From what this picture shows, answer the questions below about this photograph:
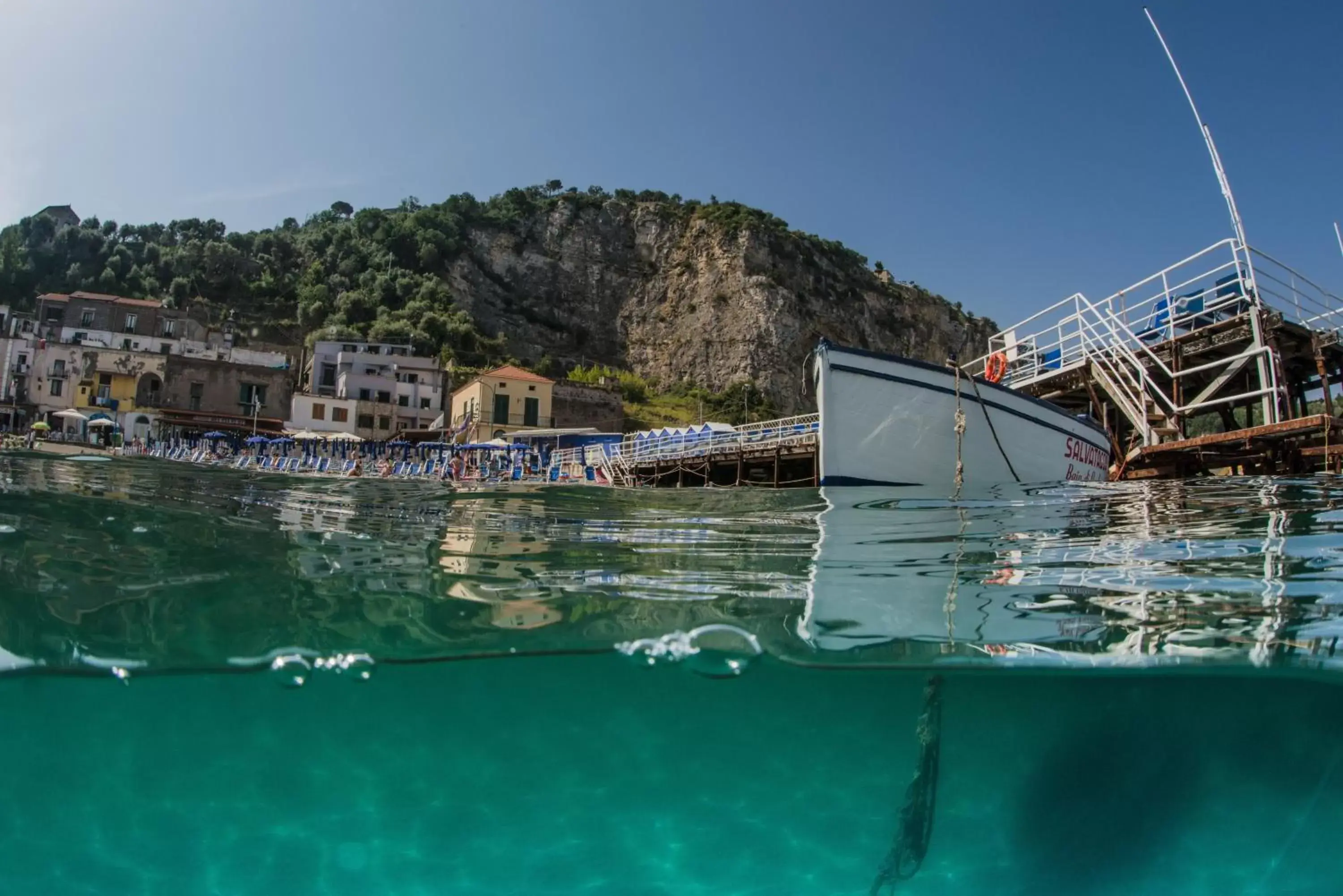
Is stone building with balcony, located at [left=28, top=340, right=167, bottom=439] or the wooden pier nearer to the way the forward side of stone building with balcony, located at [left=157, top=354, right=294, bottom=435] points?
the wooden pier

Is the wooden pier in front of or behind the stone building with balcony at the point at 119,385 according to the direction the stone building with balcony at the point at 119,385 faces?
in front

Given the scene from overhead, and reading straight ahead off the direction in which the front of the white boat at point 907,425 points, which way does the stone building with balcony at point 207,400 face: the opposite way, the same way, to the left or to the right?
to the left

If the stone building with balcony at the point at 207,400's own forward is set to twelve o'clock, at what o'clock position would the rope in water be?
The rope in water is roughly at 12 o'clock from the stone building with balcony.

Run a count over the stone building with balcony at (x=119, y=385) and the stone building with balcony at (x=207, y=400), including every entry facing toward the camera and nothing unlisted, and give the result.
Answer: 2

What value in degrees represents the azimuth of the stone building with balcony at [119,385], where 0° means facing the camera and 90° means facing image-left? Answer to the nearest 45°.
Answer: approximately 0°

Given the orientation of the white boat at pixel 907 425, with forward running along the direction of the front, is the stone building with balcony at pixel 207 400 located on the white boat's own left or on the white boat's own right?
on the white boat's own right

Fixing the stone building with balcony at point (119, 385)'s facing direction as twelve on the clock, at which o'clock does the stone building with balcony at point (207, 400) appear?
the stone building with balcony at point (207, 400) is roughly at 10 o'clock from the stone building with balcony at point (119, 385).

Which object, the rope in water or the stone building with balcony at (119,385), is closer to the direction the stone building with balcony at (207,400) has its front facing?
the rope in water

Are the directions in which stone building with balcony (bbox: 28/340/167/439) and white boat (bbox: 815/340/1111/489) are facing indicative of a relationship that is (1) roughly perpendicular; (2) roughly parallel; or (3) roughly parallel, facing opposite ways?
roughly perpendicular
